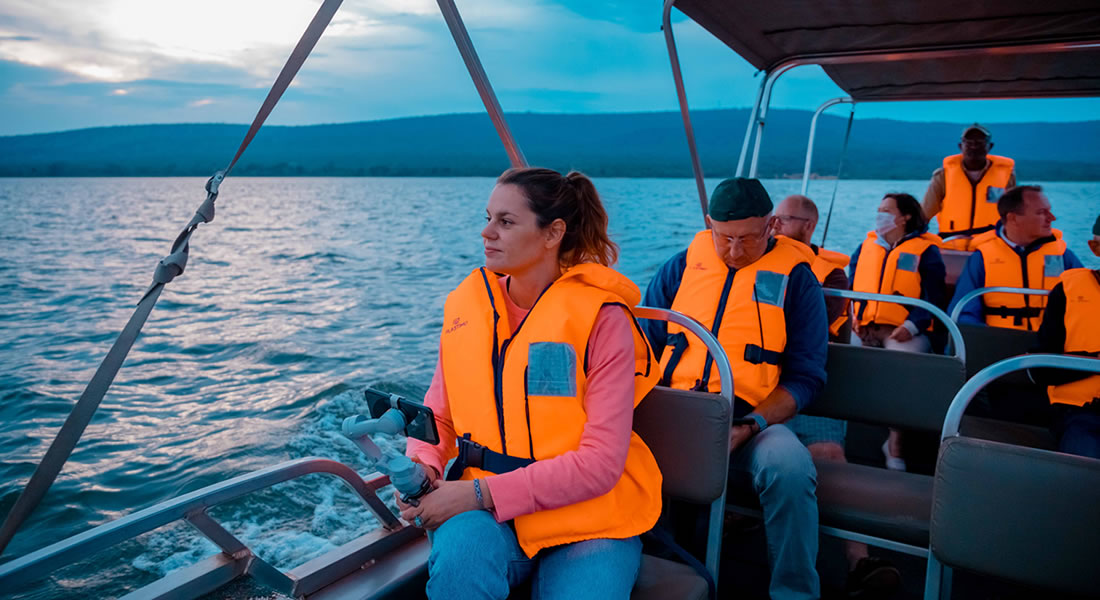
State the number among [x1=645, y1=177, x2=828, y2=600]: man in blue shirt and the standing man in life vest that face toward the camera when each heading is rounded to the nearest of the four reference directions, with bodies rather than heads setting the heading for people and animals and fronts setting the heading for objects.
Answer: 2

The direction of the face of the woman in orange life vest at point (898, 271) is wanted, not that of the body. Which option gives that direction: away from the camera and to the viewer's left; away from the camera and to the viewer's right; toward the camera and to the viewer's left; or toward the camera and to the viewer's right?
toward the camera and to the viewer's left

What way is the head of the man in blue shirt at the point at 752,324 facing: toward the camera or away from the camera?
toward the camera

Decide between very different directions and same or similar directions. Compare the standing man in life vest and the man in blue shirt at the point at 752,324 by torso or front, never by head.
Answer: same or similar directions

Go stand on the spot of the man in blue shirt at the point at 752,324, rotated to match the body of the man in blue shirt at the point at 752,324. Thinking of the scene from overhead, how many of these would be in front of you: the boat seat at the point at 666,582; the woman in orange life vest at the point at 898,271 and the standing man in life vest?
1

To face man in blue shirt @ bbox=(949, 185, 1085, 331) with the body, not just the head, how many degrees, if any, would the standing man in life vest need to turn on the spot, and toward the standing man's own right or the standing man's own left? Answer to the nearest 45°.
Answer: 0° — they already face them

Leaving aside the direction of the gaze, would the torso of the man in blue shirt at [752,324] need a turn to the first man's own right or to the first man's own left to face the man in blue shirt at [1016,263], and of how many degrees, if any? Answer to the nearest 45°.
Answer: approximately 135° to the first man's own left

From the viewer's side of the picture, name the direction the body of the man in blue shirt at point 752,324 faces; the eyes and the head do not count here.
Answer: toward the camera

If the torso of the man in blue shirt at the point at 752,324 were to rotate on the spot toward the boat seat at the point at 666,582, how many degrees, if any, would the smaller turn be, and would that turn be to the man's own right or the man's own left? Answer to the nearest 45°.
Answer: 0° — they already face it

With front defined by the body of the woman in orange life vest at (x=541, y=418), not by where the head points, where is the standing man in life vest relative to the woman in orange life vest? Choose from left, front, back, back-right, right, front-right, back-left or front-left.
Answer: back

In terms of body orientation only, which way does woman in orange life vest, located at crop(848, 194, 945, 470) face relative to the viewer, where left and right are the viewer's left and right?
facing the viewer and to the left of the viewer

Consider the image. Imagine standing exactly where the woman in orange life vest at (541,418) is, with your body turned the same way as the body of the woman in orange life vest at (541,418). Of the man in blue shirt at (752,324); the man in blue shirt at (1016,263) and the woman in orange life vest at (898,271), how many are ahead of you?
0

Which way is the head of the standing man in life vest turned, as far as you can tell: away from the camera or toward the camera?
toward the camera

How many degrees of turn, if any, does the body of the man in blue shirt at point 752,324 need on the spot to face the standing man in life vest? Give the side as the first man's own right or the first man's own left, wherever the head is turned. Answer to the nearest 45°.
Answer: approximately 180°

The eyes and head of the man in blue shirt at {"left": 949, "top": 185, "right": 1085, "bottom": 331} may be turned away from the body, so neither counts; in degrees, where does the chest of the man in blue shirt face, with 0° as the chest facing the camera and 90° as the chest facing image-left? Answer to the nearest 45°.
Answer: approximately 315°

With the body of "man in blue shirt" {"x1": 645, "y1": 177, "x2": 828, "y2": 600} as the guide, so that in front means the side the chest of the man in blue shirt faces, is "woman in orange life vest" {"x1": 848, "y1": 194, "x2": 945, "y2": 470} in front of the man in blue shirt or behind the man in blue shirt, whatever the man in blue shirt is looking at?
behind

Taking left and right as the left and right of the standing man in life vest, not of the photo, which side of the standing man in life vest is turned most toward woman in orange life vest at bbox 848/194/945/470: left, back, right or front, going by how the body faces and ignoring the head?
front

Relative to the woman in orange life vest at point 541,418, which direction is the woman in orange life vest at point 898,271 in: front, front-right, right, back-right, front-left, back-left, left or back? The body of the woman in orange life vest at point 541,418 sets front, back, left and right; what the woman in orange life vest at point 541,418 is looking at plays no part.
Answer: back

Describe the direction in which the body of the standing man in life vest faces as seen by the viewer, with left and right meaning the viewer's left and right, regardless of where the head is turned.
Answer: facing the viewer
